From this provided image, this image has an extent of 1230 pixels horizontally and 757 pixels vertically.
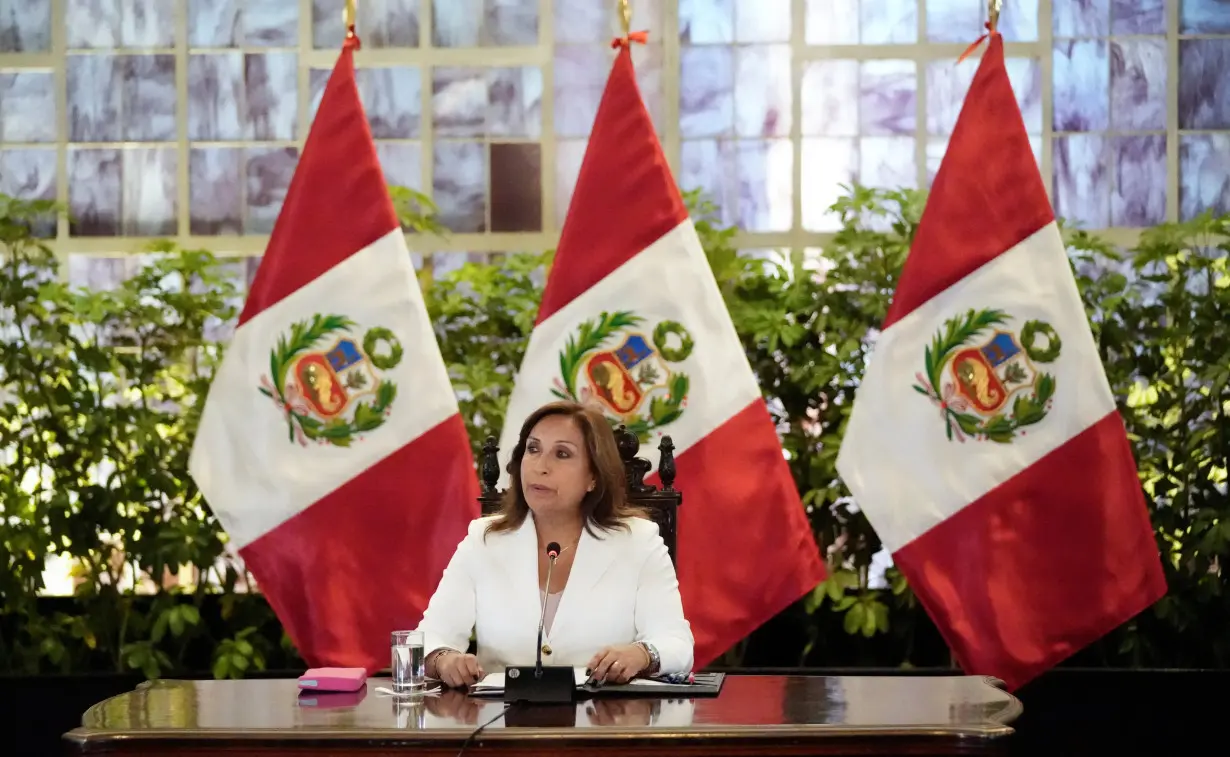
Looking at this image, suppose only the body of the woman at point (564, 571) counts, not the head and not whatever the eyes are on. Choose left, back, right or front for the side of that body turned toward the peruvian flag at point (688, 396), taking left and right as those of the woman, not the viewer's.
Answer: back

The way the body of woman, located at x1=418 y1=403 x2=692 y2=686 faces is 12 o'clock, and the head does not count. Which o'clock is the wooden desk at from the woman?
The wooden desk is roughly at 12 o'clock from the woman.

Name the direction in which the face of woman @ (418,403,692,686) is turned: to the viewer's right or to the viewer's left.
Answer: to the viewer's left

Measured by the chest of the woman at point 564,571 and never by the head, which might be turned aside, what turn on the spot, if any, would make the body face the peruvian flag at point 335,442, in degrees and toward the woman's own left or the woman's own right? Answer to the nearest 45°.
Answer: approximately 135° to the woman's own right

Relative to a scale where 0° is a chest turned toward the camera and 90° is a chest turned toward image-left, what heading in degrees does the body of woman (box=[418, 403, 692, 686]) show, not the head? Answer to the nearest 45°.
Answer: approximately 0°

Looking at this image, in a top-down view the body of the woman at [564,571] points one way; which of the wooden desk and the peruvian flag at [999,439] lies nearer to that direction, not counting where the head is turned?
the wooden desk
